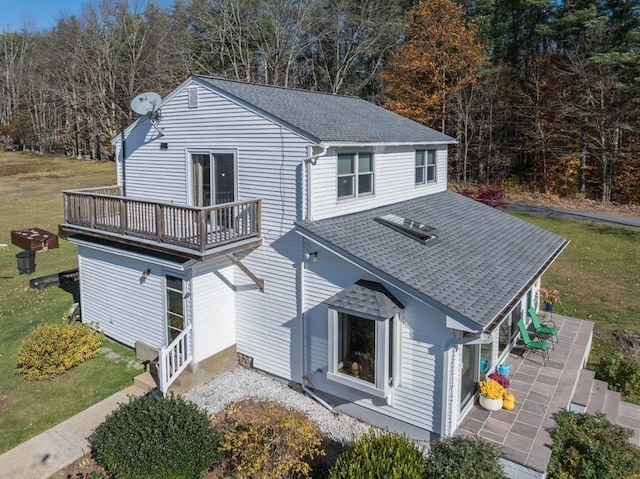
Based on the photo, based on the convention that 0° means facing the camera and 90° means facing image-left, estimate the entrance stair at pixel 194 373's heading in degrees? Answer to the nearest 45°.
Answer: approximately 45°

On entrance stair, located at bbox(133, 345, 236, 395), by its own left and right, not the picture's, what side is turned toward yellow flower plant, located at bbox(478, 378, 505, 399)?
left

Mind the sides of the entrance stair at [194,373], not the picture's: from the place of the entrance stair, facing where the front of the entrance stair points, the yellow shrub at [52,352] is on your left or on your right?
on your right

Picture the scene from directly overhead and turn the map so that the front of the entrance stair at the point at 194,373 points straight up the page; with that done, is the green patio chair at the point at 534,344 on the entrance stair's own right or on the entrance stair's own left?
on the entrance stair's own left

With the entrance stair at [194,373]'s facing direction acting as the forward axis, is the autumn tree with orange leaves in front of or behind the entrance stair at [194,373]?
behind

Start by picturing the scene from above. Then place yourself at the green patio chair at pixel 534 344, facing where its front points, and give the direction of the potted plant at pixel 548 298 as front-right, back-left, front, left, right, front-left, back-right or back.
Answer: back-left

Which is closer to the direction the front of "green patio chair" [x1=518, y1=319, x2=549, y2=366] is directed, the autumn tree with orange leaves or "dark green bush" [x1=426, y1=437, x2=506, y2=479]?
the dark green bush

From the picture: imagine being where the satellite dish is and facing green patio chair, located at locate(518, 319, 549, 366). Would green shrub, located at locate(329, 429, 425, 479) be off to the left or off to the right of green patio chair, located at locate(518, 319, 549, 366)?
right

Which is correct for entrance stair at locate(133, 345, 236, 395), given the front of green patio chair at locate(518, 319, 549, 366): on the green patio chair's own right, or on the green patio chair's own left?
on the green patio chair's own right

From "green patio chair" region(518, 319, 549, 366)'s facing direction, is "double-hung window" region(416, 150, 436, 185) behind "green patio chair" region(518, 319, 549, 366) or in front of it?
behind

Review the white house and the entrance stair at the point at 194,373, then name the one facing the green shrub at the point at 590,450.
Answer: the white house
